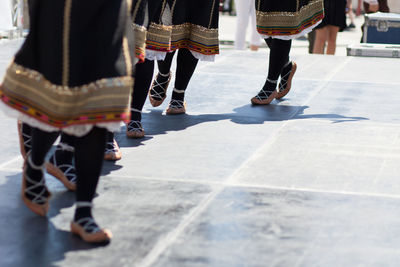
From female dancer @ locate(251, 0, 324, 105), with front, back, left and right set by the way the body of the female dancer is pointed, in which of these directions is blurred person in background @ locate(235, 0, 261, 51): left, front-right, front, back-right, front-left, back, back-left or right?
back-right

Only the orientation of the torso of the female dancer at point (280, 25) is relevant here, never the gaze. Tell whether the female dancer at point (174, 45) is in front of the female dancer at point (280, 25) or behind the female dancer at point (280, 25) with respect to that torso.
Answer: in front

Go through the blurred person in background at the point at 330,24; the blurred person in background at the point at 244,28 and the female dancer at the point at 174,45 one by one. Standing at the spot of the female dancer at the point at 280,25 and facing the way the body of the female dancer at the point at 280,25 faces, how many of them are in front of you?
1

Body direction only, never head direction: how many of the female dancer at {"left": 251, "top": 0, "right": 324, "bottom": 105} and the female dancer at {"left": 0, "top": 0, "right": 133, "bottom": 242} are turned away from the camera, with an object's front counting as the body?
0

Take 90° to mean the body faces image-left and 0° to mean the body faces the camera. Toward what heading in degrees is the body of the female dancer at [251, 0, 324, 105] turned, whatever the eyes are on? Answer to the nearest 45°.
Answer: approximately 45°

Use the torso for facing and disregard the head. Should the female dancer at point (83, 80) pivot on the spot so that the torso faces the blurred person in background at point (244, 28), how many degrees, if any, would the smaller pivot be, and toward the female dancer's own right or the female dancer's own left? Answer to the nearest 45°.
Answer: approximately 135° to the female dancer's own left

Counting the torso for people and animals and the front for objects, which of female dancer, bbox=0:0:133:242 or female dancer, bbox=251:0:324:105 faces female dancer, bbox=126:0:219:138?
female dancer, bbox=251:0:324:105

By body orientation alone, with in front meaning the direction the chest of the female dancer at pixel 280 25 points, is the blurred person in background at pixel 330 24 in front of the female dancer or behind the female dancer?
behind
